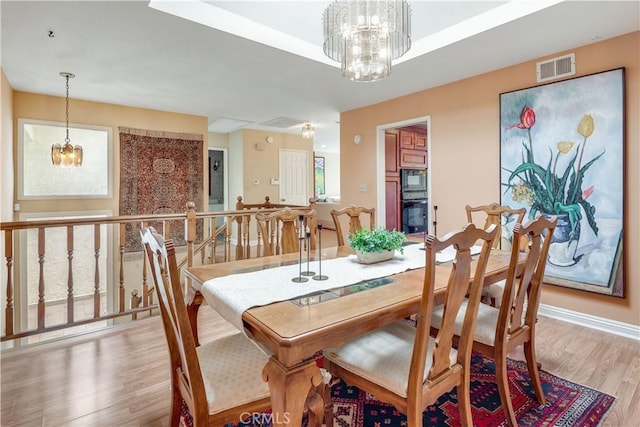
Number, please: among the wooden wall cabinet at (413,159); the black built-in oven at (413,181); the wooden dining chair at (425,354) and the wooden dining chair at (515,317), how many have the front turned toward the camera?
2

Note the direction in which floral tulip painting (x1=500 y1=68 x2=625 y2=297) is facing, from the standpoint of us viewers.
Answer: facing the viewer and to the left of the viewer

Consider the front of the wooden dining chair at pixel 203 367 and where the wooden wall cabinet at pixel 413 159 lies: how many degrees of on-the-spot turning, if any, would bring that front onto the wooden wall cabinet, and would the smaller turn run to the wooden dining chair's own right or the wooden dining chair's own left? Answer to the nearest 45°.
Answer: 0° — it already faces it

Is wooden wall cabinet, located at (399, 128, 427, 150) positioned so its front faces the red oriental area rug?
yes

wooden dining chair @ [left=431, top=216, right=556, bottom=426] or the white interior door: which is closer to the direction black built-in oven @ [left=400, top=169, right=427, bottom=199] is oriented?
the wooden dining chair

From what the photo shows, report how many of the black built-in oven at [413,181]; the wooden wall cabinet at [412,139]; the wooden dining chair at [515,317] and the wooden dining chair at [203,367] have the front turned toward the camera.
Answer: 2

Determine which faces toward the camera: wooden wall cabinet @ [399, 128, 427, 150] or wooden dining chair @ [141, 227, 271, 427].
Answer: the wooden wall cabinet

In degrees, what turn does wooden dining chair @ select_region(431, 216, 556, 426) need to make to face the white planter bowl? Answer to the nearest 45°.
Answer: approximately 45° to its left

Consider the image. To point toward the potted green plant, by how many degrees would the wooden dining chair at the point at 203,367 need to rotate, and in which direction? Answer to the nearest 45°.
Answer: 0° — it already faces it

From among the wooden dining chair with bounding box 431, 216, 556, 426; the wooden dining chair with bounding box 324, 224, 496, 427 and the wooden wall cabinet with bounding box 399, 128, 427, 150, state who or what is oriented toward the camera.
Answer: the wooden wall cabinet

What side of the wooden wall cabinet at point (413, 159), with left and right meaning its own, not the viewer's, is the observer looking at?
front

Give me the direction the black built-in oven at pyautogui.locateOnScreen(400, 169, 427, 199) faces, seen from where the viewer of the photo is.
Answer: facing the viewer

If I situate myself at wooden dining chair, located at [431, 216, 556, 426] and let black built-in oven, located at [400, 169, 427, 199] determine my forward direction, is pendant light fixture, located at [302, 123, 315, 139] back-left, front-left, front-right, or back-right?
front-left

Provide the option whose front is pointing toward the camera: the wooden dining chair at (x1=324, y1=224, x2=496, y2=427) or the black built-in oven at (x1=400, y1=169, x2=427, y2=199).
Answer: the black built-in oven

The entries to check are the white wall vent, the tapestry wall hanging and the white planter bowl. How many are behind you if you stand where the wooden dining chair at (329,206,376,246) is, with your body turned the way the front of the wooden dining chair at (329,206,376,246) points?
1

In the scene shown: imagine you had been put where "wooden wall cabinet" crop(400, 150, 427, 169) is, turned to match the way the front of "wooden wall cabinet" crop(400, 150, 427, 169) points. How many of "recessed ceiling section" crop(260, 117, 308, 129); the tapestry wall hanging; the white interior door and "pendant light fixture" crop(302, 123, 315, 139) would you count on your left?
0
